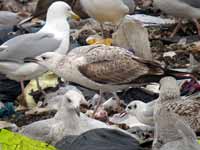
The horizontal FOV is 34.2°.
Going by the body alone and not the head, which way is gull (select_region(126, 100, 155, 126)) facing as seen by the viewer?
to the viewer's left

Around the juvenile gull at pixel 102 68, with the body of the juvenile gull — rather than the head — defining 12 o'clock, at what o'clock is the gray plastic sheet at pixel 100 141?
The gray plastic sheet is roughly at 9 o'clock from the juvenile gull.

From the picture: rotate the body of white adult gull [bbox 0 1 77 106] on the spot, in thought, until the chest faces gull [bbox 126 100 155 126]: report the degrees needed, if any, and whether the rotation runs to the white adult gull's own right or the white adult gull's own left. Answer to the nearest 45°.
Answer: approximately 45° to the white adult gull's own right

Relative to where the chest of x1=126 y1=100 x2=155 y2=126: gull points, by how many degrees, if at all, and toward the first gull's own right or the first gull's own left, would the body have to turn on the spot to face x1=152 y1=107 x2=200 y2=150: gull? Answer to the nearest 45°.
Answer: approximately 90° to the first gull's own left

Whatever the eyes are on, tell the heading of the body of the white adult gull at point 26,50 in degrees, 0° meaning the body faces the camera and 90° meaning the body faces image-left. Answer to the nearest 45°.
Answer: approximately 270°

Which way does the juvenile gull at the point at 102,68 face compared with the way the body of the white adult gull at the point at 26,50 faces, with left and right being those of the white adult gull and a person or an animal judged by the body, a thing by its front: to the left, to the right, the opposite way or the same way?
the opposite way

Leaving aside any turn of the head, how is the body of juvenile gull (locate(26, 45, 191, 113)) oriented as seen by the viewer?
to the viewer's left

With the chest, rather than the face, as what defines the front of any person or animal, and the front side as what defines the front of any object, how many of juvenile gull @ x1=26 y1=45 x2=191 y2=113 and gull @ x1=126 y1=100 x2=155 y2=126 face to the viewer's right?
0
